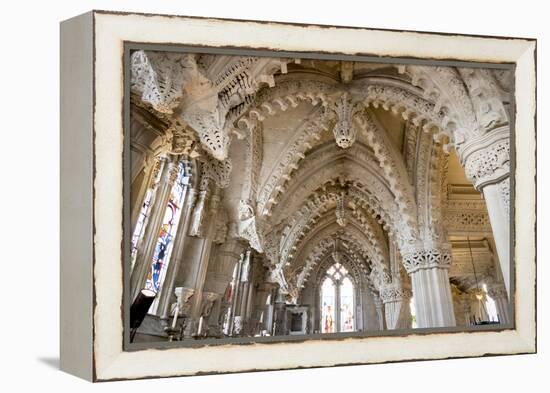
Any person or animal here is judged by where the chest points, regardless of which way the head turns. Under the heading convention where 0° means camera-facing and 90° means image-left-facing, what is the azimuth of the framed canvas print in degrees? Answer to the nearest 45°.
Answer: approximately 315°
